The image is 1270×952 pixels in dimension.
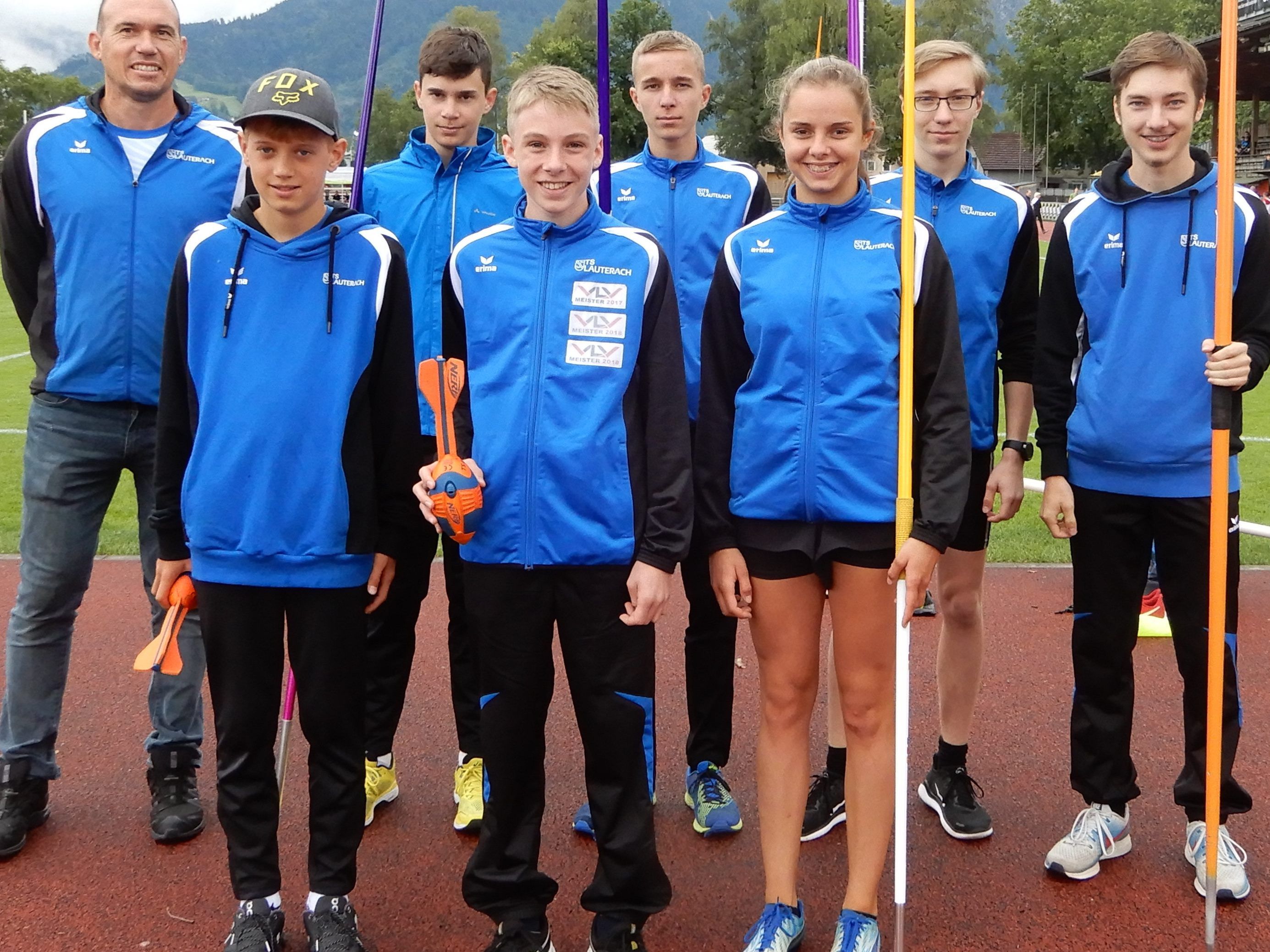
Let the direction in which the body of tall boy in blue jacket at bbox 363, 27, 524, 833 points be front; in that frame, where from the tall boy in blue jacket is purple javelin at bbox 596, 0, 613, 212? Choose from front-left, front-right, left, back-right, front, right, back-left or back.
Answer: front-left

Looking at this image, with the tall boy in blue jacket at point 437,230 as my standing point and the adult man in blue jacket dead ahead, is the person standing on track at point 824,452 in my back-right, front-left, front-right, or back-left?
back-left

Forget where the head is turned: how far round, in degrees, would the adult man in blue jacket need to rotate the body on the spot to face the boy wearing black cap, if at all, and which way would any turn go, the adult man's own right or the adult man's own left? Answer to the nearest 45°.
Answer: approximately 45° to the adult man's own left

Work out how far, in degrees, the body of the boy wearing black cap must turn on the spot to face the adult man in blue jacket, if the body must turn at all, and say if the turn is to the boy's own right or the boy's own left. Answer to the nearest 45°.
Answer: approximately 135° to the boy's own right

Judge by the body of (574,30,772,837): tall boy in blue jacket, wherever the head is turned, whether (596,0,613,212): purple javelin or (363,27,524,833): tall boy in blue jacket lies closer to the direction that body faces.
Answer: the purple javelin

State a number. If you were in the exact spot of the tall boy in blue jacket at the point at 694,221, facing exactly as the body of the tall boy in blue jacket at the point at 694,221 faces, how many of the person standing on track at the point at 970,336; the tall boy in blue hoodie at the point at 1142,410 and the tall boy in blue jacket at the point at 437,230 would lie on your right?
1

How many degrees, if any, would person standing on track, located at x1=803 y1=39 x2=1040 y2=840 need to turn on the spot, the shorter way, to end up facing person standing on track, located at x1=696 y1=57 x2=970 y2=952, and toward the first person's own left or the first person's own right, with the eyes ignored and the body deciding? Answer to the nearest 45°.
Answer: approximately 45° to the first person's own right

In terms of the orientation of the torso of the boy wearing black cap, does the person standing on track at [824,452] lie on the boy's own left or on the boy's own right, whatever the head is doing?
on the boy's own left

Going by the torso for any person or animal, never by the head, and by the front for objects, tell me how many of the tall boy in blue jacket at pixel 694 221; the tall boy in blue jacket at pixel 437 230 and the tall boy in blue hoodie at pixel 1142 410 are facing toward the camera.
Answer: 3
